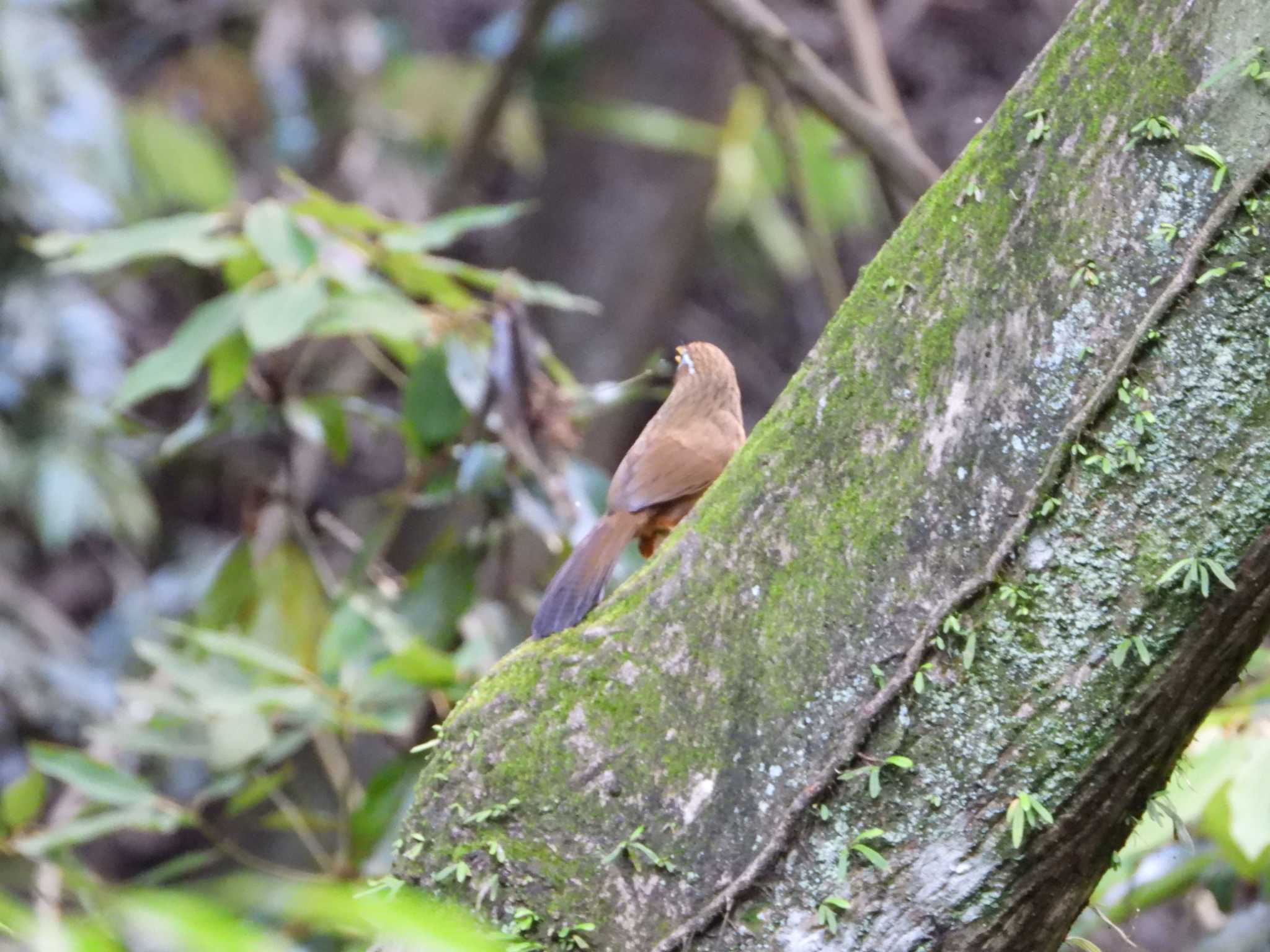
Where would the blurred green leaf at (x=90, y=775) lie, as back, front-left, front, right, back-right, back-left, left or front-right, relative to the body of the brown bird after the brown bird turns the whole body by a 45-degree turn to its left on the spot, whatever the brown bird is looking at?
front-left

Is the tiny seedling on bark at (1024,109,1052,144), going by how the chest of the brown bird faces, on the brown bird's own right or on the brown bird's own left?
on the brown bird's own right

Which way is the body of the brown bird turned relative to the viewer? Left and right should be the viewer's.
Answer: facing away from the viewer and to the right of the viewer

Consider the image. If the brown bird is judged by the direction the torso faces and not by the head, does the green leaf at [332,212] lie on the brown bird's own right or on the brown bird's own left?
on the brown bird's own left

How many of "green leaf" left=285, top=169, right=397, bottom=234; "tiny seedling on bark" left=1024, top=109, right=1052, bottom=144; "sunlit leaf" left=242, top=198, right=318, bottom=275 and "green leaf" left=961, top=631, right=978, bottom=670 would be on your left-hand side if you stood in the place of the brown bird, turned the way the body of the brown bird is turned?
2

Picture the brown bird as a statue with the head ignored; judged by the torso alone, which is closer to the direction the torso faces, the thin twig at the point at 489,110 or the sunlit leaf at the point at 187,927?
the thin twig

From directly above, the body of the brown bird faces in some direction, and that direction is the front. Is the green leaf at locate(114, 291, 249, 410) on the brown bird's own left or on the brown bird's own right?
on the brown bird's own left

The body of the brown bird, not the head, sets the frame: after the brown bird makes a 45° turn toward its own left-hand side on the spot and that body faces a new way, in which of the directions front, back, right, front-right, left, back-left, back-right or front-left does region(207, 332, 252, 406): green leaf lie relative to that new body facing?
front-left

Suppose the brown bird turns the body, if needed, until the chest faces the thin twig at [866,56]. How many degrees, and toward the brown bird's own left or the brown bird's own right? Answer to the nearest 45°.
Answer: approximately 45° to the brown bird's own left

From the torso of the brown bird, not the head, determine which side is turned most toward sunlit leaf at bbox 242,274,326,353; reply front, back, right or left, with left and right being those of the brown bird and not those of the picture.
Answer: left

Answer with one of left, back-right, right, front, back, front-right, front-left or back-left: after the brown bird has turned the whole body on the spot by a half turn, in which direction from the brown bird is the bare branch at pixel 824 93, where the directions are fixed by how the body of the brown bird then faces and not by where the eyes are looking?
back-right
